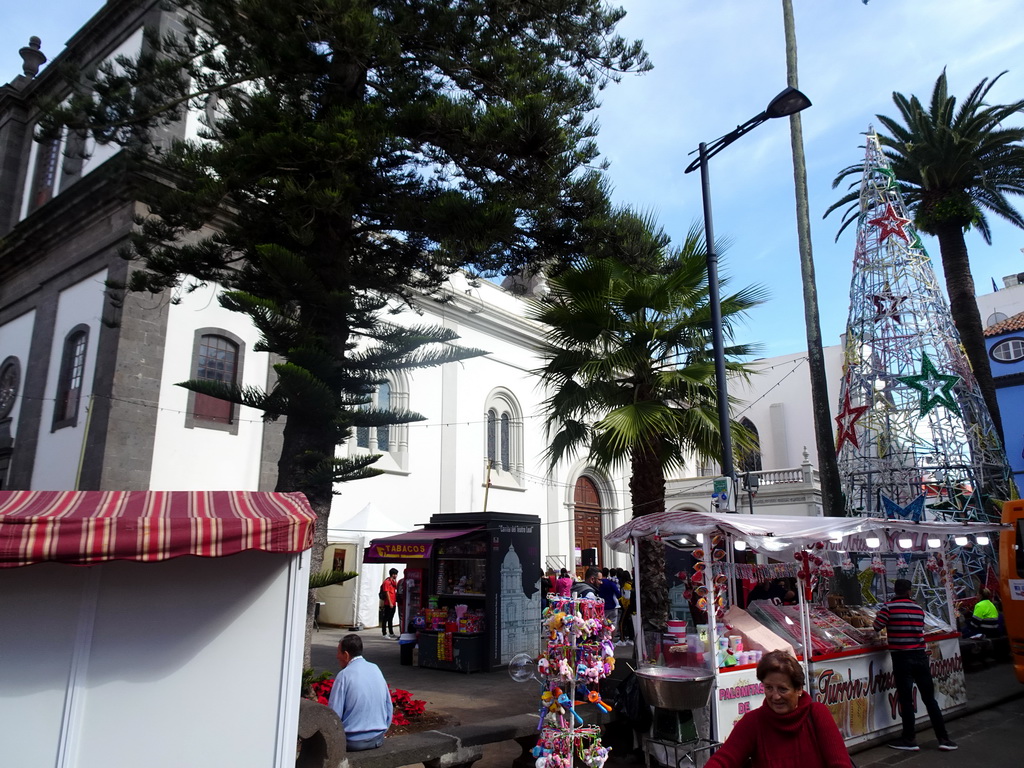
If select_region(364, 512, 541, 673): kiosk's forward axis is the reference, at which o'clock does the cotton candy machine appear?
The cotton candy machine is roughly at 10 o'clock from the kiosk.

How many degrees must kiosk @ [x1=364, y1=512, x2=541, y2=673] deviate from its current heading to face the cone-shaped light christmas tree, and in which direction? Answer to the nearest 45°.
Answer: approximately 135° to its left

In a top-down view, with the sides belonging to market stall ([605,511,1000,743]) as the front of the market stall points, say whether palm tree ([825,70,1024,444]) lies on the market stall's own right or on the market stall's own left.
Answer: on the market stall's own left

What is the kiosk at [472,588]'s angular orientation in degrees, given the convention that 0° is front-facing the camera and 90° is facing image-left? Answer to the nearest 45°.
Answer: approximately 45°

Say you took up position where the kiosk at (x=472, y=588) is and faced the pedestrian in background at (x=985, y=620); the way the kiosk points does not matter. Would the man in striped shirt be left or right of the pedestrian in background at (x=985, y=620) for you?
right

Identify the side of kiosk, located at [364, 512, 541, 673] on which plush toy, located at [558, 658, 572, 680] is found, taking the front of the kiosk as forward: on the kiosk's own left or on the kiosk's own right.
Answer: on the kiosk's own left

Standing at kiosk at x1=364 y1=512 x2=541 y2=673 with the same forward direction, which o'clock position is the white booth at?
The white booth is roughly at 11 o'clock from the kiosk.

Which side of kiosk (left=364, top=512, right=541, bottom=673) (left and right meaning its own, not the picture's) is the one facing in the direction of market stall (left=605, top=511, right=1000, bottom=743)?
left

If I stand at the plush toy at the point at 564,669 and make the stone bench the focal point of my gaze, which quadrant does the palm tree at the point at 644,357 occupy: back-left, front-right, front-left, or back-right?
back-right
